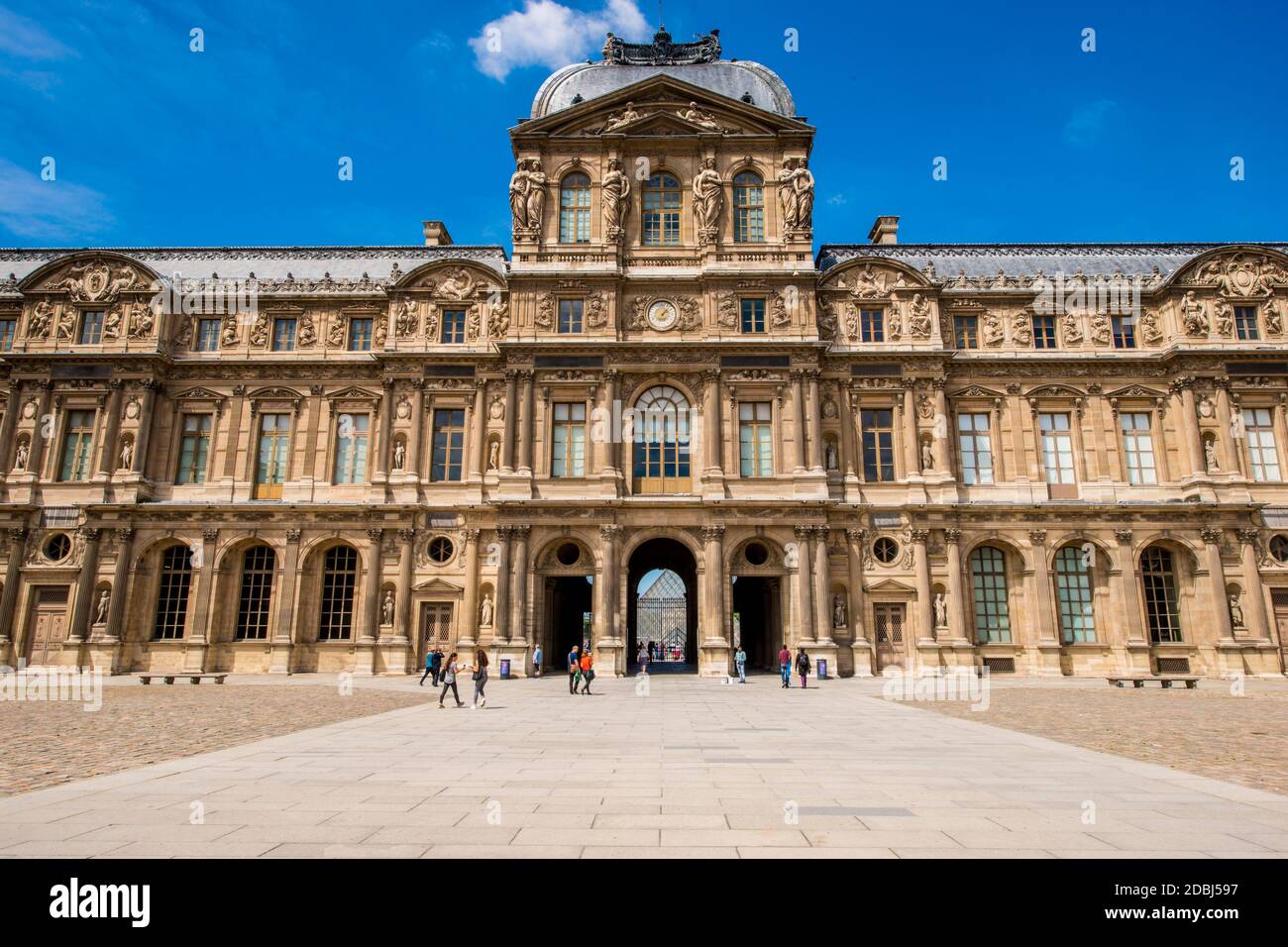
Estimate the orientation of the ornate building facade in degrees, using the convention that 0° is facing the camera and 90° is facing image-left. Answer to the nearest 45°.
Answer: approximately 0°

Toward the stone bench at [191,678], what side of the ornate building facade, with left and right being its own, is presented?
right
